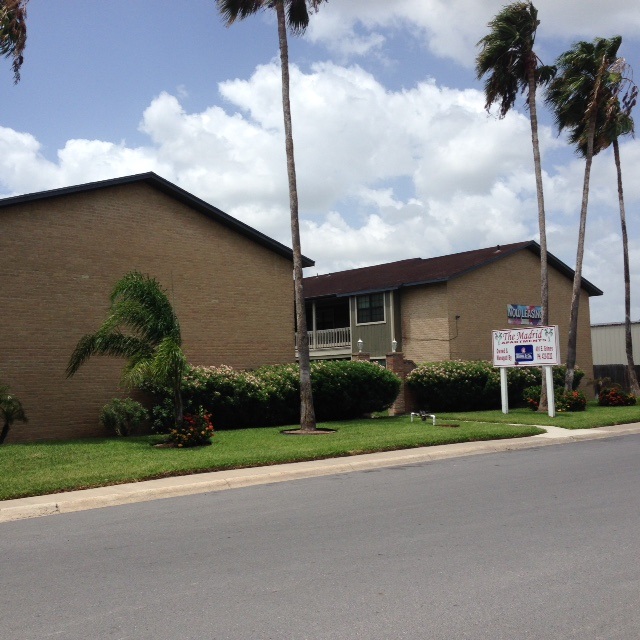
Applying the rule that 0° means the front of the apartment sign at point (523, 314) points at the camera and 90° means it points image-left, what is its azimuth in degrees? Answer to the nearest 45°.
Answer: approximately 0°

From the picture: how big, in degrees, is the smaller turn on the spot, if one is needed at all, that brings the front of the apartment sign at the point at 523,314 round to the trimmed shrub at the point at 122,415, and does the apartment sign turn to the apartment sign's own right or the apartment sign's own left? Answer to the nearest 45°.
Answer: approximately 45° to the apartment sign's own right
